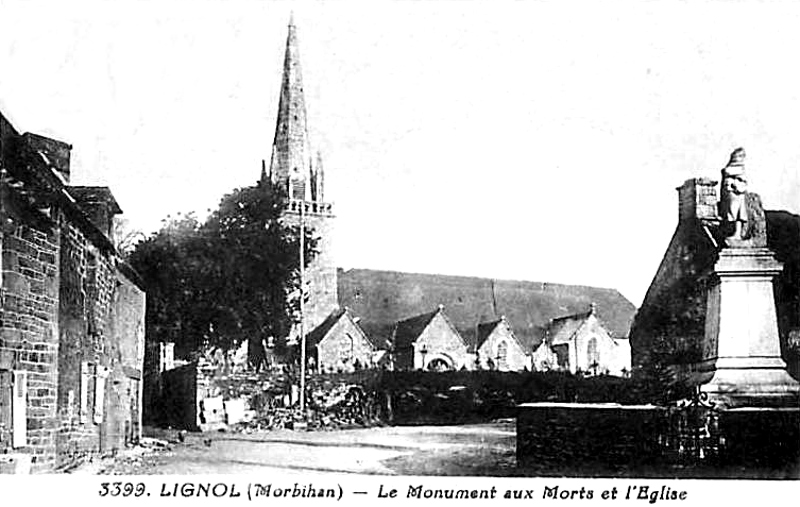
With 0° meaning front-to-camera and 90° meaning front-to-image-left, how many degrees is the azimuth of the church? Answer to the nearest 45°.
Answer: approximately 90°

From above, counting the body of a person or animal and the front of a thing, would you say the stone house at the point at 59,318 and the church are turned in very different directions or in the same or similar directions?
very different directions

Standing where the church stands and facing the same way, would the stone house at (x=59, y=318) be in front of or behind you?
in front

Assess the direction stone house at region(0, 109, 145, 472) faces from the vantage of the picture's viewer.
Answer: facing the viewer and to the right of the viewer

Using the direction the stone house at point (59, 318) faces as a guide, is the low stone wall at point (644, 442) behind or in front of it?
in front

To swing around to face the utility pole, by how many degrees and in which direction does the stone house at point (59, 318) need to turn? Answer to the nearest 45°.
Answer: approximately 45° to its left
